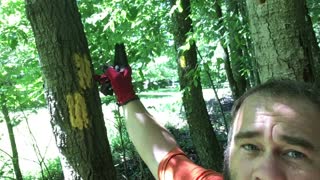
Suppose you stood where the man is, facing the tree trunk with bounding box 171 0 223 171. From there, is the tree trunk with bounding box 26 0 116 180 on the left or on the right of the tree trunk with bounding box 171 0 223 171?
left

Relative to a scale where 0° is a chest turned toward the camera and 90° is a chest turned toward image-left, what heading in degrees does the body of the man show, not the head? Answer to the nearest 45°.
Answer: approximately 0°

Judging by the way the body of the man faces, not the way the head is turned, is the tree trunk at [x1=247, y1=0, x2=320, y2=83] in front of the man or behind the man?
behind

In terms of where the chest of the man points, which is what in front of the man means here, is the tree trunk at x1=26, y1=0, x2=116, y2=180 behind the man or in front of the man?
behind

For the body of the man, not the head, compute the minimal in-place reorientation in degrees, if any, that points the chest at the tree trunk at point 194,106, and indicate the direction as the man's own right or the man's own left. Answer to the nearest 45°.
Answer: approximately 180°
